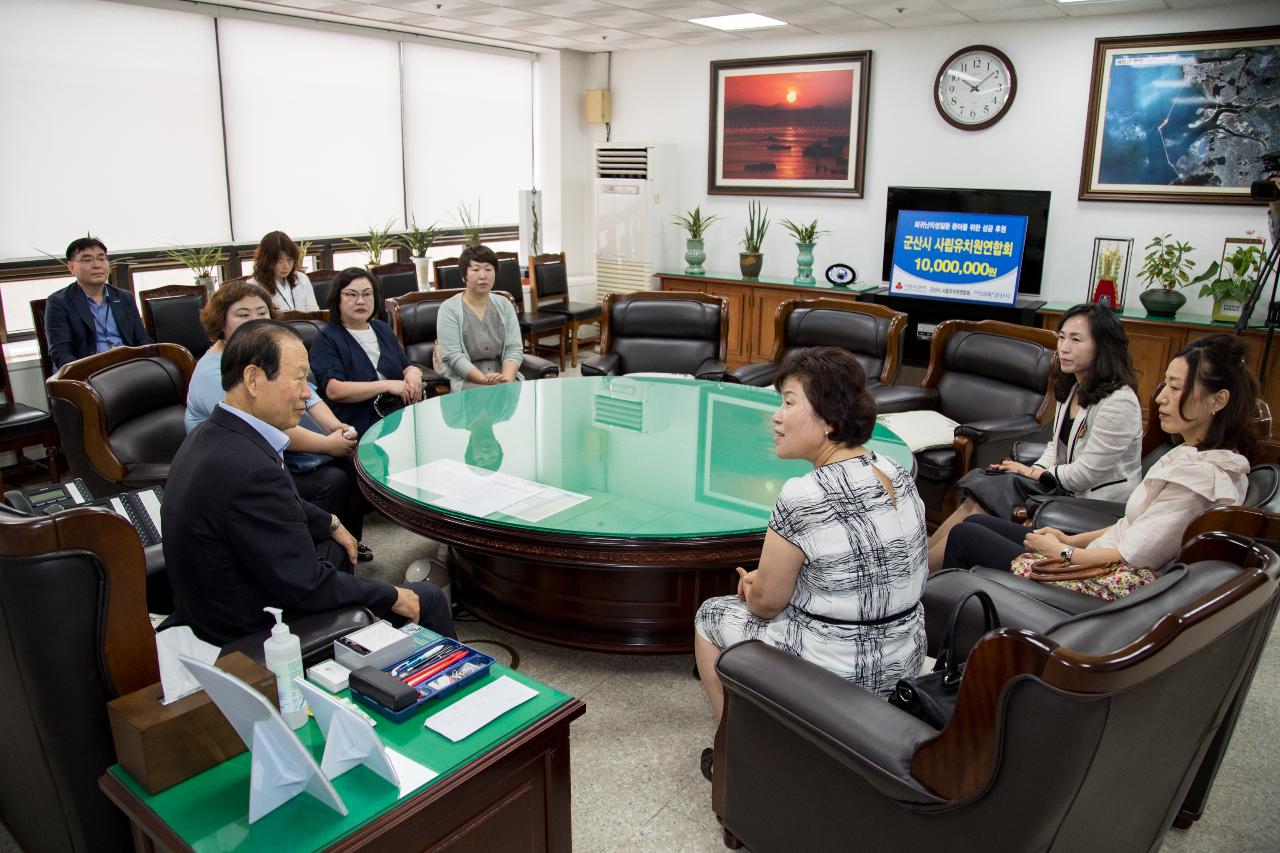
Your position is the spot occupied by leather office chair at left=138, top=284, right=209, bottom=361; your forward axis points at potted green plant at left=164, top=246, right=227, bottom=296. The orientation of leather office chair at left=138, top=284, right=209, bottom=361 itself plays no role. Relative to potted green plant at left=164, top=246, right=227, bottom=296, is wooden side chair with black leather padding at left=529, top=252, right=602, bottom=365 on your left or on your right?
right

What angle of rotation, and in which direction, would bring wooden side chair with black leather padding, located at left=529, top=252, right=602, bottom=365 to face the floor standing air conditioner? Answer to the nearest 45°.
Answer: approximately 90° to its left

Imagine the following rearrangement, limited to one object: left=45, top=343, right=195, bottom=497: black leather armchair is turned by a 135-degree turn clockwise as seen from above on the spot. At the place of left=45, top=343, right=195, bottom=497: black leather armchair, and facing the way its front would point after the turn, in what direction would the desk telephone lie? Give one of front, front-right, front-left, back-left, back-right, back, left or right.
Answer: left

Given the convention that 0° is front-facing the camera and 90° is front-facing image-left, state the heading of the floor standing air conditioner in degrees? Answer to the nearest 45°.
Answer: approximately 45°

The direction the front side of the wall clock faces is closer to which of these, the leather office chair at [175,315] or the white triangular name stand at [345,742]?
the white triangular name stand

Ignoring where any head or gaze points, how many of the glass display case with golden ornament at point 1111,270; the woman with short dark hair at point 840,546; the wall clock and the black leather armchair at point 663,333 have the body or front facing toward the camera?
3

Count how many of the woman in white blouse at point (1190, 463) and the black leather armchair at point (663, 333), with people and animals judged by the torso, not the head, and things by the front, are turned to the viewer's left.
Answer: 1

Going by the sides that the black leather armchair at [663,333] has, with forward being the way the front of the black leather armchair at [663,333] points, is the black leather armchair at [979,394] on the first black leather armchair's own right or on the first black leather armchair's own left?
on the first black leather armchair's own left

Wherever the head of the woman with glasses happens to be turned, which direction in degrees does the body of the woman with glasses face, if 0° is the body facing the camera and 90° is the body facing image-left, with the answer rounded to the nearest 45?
approximately 315°

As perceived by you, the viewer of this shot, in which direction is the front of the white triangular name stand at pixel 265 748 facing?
facing away from the viewer and to the right of the viewer

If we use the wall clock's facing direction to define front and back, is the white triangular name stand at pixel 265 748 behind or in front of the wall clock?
in front

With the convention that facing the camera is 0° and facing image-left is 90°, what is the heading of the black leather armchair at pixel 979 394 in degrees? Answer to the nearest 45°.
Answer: approximately 45°

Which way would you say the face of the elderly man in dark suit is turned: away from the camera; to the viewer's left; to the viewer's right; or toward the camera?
to the viewer's right

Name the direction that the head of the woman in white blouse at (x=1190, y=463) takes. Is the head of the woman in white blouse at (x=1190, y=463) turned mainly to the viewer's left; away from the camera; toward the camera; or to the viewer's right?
to the viewer's left

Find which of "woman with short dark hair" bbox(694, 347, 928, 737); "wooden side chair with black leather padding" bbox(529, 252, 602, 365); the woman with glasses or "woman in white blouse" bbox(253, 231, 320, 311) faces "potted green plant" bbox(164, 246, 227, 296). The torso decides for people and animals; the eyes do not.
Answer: the woman with short dark hair

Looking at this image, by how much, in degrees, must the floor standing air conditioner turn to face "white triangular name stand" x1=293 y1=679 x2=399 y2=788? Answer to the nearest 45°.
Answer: approximately 45° to its left
